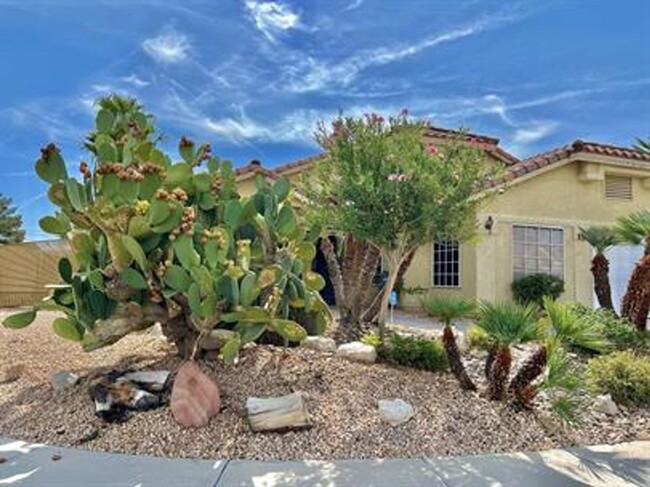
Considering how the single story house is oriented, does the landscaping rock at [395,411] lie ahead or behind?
ahead

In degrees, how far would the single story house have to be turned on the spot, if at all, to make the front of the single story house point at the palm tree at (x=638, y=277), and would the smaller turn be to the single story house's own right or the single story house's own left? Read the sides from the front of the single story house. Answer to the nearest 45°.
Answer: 0° — it already faces it

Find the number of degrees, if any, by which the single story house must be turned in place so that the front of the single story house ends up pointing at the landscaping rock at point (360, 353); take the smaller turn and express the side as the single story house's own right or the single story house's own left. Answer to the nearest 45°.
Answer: approximately 45° to the single story house's own right

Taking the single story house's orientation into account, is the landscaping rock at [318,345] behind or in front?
in front

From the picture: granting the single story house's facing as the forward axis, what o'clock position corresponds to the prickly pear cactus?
The prickly pear cactus is roughly at 1 o'clock from the single story house.

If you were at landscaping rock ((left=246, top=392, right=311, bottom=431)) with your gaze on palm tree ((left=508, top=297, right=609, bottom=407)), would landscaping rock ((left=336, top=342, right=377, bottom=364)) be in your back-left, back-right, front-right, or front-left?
front-left

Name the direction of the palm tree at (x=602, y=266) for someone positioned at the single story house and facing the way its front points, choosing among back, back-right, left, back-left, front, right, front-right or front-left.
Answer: front

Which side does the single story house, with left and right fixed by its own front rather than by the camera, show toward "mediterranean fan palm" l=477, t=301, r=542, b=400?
front

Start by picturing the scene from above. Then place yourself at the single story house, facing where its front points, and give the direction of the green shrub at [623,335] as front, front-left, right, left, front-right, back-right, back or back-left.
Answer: front

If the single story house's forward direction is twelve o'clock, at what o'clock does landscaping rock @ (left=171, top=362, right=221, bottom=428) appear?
The landscaping rock is roughly at 1 o'clock from the single story house.

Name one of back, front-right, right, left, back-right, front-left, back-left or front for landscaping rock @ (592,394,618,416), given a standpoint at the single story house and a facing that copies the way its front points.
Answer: front

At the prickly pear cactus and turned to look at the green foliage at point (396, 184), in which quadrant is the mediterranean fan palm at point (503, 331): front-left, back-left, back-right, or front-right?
front-right

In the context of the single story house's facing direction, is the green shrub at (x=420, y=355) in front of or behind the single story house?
in front

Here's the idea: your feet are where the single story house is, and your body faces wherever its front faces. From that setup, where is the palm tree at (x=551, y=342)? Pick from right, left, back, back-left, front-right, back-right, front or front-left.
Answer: front

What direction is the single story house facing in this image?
toward the camera
